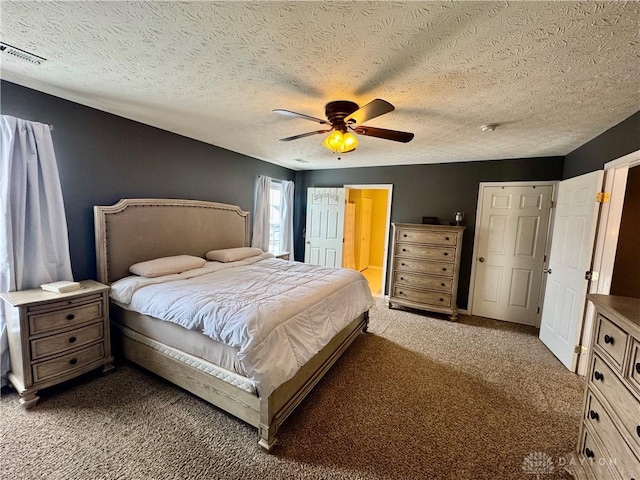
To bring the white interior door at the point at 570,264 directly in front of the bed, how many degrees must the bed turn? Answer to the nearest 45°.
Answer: approximately 45° to its left

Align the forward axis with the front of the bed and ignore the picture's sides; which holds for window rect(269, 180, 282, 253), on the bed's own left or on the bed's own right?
on the bed's own left

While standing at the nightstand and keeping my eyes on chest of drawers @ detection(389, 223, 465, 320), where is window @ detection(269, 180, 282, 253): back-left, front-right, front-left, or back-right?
front-left

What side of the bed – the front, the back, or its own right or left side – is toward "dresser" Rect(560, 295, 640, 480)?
front

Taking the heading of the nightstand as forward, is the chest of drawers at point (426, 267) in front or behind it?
in front

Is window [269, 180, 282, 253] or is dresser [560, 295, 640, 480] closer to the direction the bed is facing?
the dresser

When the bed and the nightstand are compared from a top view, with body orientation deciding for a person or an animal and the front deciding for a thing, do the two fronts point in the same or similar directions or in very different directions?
same or similar directions

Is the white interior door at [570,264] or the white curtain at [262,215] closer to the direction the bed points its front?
the white interior door

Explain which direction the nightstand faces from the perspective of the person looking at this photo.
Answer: facing the viewer and to the right of the viewer

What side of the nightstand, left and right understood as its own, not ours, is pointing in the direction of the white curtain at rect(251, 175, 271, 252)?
left
